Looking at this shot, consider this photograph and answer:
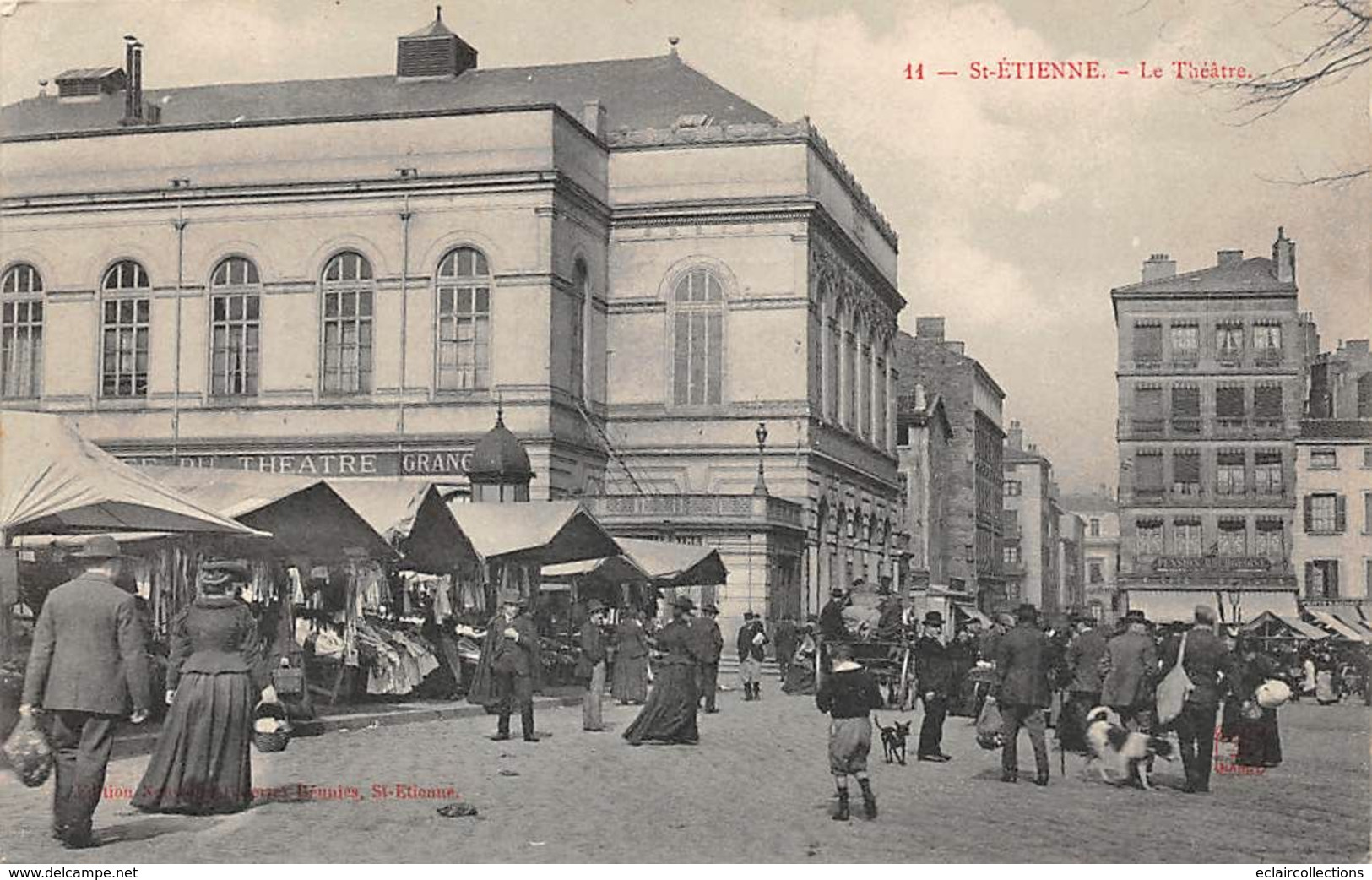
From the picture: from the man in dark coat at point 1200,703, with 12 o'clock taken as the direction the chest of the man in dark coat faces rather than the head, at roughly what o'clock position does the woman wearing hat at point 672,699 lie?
The woman wearing hat is roughly at 10 o'clock from the man in dark coat.

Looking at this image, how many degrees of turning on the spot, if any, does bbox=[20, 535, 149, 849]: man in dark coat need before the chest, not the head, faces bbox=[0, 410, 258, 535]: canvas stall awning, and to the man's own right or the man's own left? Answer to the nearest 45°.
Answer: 0° — they already face it

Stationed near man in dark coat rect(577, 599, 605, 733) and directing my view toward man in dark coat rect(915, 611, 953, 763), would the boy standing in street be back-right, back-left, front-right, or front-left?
front-right

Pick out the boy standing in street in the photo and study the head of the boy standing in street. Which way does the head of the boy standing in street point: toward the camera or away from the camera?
away from the camera

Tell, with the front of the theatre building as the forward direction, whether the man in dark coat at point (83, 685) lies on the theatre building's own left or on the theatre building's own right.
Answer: on the theatre building's own right

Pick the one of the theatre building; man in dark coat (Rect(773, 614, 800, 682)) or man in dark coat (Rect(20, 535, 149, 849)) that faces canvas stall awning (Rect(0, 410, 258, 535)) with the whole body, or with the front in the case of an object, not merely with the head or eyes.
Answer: man in dark coat (Rect(20, 535, 149, 849))

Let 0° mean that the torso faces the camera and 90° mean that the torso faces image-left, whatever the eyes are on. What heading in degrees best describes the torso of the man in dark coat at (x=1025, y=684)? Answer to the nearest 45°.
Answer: approximately 180°
